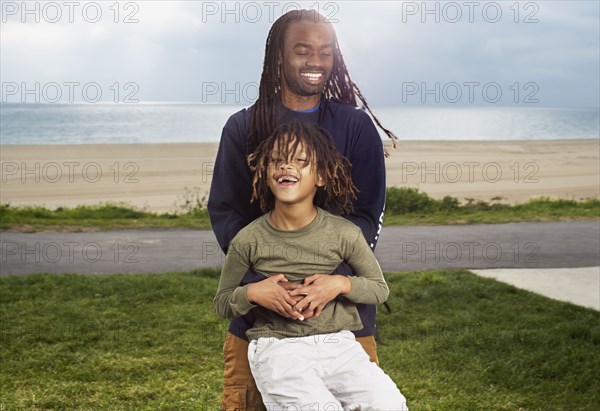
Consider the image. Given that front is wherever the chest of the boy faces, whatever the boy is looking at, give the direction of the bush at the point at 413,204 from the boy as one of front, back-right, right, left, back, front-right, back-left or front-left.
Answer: back

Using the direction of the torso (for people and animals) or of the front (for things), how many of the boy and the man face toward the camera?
2

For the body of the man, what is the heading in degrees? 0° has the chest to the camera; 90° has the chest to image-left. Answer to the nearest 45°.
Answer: approximately 0°

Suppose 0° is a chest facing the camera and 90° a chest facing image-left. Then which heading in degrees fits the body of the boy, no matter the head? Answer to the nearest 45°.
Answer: approximately 0°

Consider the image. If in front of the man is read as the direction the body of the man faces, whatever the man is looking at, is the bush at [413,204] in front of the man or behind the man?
behind
